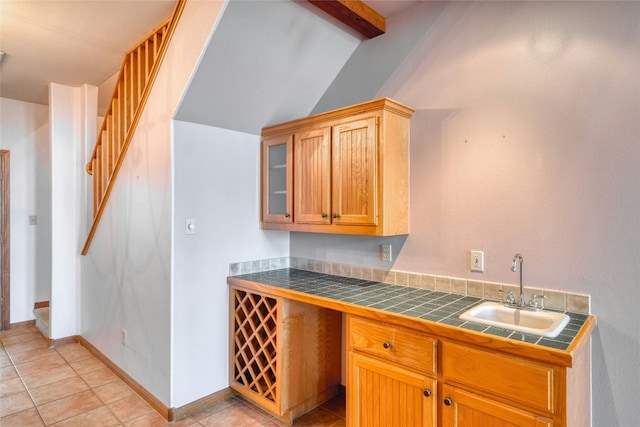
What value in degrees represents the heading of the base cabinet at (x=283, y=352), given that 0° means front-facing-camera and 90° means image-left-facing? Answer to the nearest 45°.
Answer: approximately 45°

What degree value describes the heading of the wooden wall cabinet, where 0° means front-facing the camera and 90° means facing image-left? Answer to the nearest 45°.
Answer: approximately 45°

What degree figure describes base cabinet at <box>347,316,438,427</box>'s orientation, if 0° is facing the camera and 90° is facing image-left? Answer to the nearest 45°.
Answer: approximately 45°

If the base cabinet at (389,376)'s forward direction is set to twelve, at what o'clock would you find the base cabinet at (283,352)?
the base cabinet at (283,352) is roughly at 3 o'clock from the base cabinet at (389,376).
